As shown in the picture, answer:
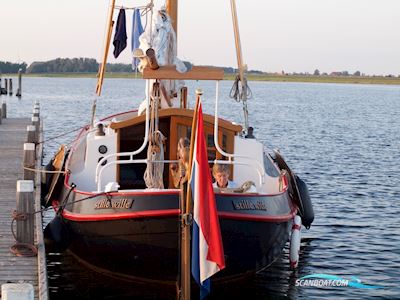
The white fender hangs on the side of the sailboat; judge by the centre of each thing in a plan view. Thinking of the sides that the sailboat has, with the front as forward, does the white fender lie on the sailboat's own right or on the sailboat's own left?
on the sailboat's own right

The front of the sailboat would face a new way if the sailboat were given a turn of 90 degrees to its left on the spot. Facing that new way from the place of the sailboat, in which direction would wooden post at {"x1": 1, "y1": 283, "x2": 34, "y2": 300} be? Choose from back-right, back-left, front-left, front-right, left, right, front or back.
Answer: left

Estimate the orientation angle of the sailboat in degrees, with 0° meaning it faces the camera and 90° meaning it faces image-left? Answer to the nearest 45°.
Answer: approximately 180°

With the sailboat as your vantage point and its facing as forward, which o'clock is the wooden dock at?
The wooden dock is roughly at 9 o'clock from the sailboat.
